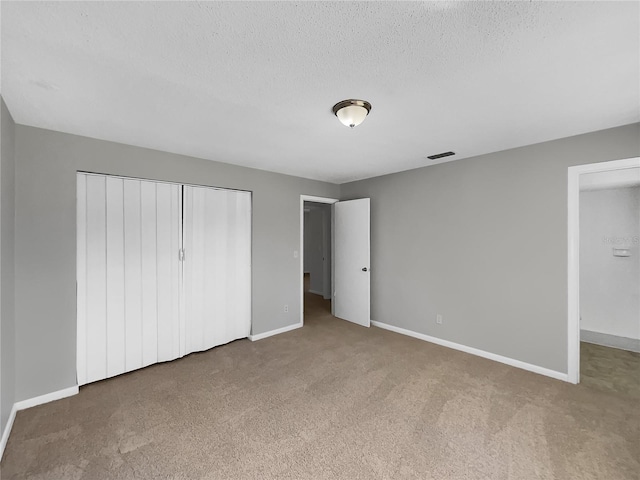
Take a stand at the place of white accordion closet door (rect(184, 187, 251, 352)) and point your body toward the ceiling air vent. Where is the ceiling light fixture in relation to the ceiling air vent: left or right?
right

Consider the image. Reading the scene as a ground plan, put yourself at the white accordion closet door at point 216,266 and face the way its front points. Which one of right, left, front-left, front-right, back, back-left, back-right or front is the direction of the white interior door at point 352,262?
front-left

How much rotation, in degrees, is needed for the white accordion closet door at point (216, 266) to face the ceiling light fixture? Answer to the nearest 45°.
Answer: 0° — it already faces it

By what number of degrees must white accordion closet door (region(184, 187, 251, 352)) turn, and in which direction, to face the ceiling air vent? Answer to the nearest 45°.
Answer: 0° — it already faces it

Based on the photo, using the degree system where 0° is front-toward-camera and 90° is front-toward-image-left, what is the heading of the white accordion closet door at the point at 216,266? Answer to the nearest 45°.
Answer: approximately 315°
